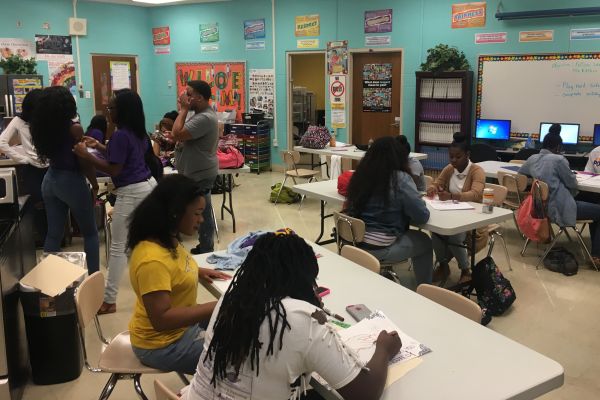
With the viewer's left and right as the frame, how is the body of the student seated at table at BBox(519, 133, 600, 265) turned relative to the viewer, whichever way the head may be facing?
facing away from the viewer and to the right of the viewer

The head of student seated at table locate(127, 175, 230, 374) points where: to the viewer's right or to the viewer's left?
to the viewer's right

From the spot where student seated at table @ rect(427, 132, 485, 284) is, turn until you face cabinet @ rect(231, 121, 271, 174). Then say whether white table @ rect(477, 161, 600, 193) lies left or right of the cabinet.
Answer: right

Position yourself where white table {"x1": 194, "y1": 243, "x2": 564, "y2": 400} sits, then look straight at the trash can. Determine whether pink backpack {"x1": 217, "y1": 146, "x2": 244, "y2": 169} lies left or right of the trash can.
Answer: right

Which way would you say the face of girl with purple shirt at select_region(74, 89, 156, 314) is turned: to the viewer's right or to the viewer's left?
to the viewer's left

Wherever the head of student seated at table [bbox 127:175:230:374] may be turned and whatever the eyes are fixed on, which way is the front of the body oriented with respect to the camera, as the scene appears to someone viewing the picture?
to the viewer's right

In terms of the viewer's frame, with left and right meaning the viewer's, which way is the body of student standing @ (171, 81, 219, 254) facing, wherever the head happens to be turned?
facing to the left of the viewer

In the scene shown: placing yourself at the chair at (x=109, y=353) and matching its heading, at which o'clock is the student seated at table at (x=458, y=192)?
The student seated at table is roughly at 11 o'clock from the chair.

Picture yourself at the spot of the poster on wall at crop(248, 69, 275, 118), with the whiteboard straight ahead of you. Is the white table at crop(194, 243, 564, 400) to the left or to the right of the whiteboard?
right

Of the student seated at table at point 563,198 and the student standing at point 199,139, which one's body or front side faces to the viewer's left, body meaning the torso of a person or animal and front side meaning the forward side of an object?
the student standing
